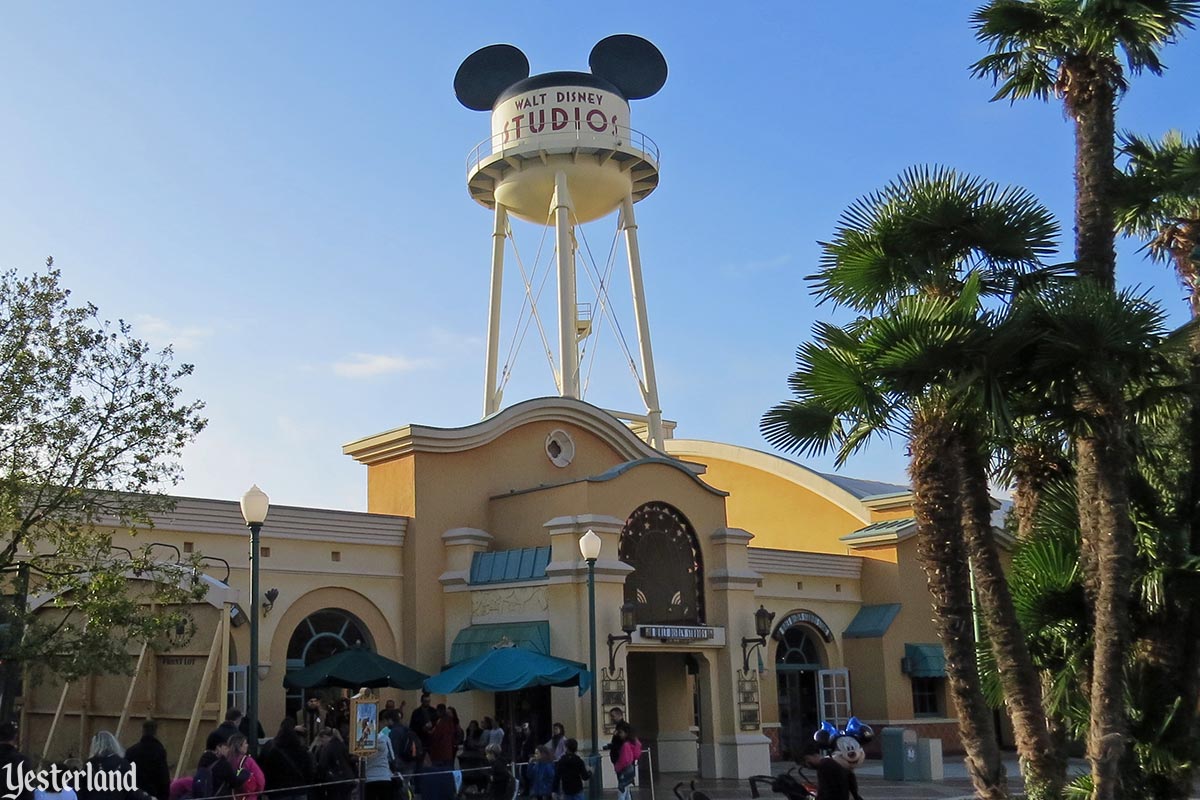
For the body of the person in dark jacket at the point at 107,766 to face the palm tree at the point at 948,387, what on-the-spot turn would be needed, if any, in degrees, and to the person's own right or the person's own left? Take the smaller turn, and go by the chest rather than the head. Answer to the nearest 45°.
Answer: approximately 90° to the person's own right

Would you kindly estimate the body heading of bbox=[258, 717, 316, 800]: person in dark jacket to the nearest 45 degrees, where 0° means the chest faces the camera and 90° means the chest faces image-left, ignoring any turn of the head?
approximately 180°

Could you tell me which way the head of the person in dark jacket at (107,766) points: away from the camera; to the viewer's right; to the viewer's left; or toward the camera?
away from the camera

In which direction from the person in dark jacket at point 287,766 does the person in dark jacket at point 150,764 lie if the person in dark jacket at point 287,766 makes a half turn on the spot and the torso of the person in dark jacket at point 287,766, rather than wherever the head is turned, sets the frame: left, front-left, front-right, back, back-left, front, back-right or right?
front-right

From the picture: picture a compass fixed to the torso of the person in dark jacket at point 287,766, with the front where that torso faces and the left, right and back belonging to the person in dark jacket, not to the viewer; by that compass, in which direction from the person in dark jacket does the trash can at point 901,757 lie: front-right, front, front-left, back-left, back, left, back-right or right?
front-right

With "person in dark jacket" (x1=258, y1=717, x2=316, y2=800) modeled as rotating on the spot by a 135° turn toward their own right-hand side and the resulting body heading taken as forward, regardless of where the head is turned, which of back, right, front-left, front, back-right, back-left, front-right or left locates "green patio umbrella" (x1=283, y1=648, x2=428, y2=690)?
back-left

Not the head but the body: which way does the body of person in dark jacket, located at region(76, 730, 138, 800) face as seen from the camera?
away from the camera

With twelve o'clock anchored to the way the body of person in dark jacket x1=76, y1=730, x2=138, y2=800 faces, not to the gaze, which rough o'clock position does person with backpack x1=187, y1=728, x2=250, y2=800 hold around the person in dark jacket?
The person with backpack is roughly at 2 o'clock from the person in dark jacket.

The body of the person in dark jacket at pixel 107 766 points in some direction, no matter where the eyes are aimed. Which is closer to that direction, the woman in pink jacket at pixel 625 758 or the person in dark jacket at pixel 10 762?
the woman in pink jacket

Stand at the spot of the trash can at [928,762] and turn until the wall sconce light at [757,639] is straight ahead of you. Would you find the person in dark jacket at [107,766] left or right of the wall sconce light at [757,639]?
left

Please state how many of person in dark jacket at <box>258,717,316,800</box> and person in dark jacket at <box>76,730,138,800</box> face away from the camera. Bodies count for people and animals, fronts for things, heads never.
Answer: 2

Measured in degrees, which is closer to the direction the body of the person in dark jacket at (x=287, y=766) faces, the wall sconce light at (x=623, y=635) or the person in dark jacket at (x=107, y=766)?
the wall sconce light

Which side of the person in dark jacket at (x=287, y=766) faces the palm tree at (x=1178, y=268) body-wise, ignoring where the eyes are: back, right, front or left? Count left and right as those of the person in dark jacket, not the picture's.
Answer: right

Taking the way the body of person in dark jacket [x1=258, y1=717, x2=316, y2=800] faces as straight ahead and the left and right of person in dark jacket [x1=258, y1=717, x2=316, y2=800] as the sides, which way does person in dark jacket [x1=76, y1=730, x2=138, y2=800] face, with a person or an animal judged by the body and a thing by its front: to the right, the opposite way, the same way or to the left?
the same way

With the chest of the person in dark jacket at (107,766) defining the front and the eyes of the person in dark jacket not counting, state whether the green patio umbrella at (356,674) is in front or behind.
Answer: in front
